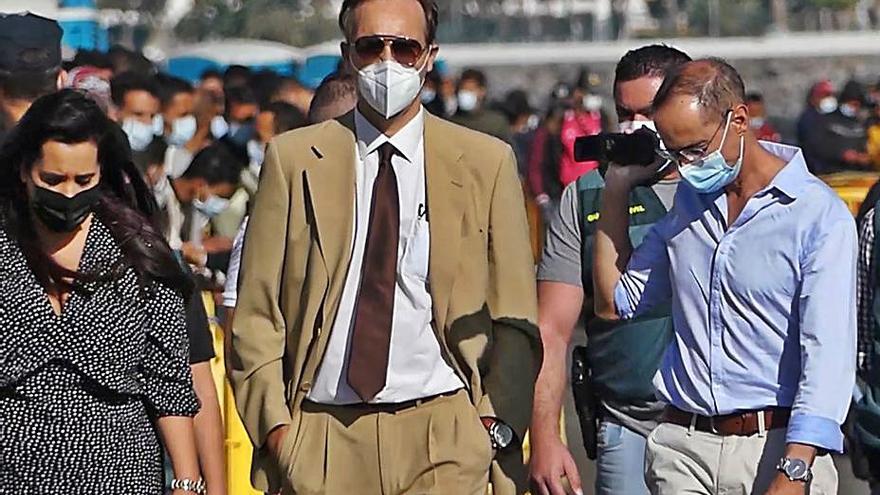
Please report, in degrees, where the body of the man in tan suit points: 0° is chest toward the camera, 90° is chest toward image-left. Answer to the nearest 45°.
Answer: approximately 0°

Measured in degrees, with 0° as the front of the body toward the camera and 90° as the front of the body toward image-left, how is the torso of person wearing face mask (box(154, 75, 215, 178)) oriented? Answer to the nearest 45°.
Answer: approximately 315°

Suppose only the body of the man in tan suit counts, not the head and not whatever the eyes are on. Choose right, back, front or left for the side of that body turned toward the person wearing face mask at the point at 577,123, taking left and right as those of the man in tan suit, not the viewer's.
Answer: back

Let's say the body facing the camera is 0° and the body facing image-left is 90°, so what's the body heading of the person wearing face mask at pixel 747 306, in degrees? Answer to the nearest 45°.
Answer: approximately 45°

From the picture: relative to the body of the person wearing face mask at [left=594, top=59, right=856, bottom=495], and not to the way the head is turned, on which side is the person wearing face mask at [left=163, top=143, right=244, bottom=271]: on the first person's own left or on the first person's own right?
on the first person's own right

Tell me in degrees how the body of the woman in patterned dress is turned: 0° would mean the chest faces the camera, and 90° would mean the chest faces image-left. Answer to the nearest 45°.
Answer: approximately 0°

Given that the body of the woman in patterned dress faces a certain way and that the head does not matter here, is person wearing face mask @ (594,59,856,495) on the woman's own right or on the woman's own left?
on the woman's own left

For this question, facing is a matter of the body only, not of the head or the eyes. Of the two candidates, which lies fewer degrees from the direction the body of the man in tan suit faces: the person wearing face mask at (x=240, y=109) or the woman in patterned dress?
the woman in patterned dress

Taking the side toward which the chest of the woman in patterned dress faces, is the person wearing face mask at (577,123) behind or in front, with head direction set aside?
behind

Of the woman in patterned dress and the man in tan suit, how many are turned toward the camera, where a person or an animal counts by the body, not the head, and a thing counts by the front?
2
